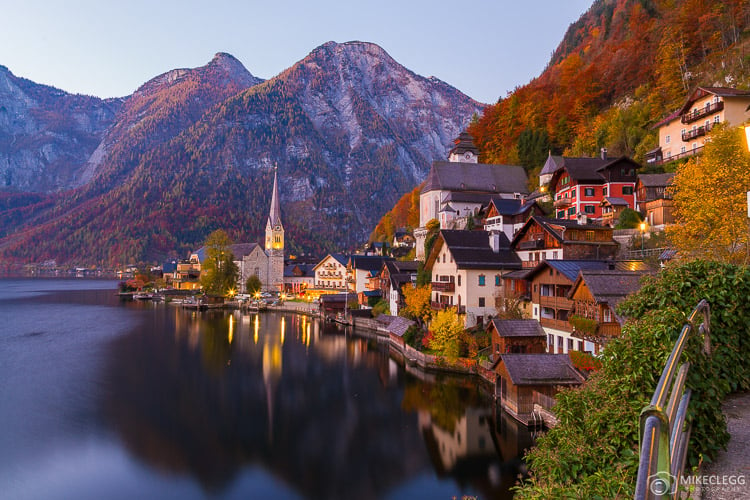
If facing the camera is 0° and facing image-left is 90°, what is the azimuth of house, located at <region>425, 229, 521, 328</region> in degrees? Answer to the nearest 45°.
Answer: approximately 45°

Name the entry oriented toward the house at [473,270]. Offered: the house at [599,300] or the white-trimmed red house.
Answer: the white-trimmed red house

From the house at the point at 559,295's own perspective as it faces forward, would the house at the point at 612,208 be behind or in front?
behind

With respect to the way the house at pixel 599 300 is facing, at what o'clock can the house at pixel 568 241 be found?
the house at pixel 568 241 is roughly at 4 o'clock from the house at pixel 599 300.

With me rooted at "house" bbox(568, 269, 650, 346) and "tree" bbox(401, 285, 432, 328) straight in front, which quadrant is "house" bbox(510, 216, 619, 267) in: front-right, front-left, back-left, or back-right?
front-right

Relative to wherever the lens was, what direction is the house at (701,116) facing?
facing the viewer and to the left of the viewer

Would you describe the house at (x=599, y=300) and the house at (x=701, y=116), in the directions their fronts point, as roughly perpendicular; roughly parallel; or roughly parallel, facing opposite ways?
roughly parallel

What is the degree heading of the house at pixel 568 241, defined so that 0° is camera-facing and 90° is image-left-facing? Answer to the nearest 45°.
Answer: approximately 45°

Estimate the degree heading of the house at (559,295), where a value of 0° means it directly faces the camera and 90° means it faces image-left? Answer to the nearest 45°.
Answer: approximately 45°

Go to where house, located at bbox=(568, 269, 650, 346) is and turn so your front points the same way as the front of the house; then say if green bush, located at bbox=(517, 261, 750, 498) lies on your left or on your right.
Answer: on your left

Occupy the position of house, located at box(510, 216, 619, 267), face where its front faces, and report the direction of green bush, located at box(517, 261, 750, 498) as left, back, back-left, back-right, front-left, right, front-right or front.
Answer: front-left

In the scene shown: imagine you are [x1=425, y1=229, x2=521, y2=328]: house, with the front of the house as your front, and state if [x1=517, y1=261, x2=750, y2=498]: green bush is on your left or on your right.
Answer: on your left

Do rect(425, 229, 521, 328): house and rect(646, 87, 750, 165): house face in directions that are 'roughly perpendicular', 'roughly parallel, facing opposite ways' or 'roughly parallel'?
roughly parallel

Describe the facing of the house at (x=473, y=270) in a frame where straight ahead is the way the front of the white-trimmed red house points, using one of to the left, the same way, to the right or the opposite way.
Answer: the same way

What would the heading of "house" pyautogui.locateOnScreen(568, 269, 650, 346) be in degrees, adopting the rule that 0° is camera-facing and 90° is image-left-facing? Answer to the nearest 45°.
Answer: approximately 45°

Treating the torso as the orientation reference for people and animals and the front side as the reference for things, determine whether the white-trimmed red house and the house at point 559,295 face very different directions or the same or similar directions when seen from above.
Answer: same or similar directions
